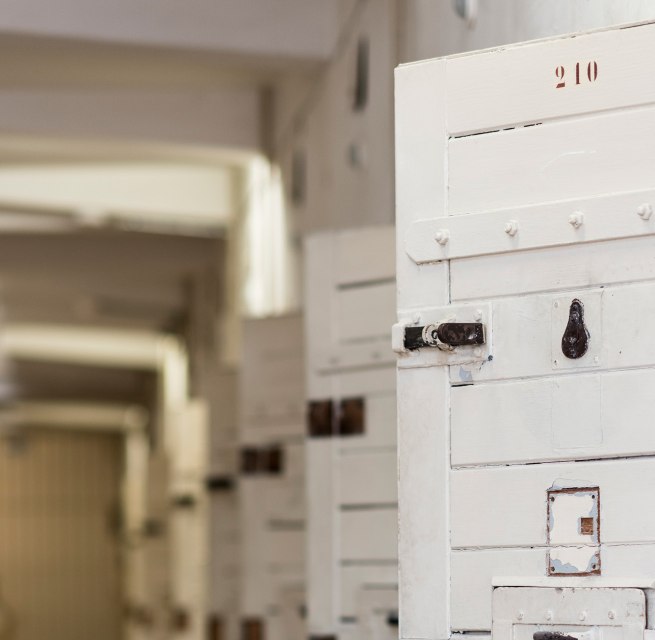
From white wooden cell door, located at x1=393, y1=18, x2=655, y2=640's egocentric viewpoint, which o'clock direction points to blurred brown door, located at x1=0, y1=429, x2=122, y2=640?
The blurred brown door is roughly at 4 o'clock from the white wooden cell door.
